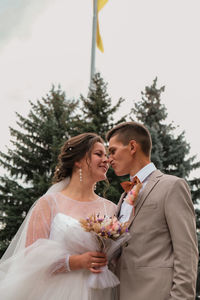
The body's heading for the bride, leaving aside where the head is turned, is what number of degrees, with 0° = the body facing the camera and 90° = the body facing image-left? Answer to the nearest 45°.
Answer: approximately 315°

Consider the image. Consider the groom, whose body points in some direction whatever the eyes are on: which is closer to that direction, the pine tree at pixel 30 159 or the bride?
the bride

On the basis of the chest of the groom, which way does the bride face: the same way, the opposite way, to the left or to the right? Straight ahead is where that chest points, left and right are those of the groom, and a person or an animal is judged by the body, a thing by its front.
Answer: to the left

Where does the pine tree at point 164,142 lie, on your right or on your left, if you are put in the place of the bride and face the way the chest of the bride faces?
on your left

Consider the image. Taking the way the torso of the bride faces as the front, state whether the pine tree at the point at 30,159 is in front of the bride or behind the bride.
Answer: behind

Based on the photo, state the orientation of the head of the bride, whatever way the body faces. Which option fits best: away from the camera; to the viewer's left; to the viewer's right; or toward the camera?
to the viewer's right

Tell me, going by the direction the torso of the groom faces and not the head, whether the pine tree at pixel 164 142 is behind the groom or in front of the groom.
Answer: behind

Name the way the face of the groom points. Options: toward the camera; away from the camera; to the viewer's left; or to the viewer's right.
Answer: to the viewer's left

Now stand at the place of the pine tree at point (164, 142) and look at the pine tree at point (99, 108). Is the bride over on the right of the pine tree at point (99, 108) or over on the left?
left

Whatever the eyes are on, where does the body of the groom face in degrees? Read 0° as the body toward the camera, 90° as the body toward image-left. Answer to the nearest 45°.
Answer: approximately 45°

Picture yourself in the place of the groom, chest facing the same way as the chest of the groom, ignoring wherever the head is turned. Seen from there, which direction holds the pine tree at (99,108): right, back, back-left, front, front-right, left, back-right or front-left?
back-right

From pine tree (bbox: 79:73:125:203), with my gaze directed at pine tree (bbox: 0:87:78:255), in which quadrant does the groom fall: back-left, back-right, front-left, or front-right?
back-left

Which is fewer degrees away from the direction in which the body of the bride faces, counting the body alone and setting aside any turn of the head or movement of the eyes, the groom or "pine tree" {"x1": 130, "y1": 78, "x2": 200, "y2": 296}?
the groom

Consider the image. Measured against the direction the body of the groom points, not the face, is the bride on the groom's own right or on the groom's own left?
on the groom's own right

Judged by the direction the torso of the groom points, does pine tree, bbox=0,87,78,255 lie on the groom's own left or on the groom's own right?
on the groom's own right
